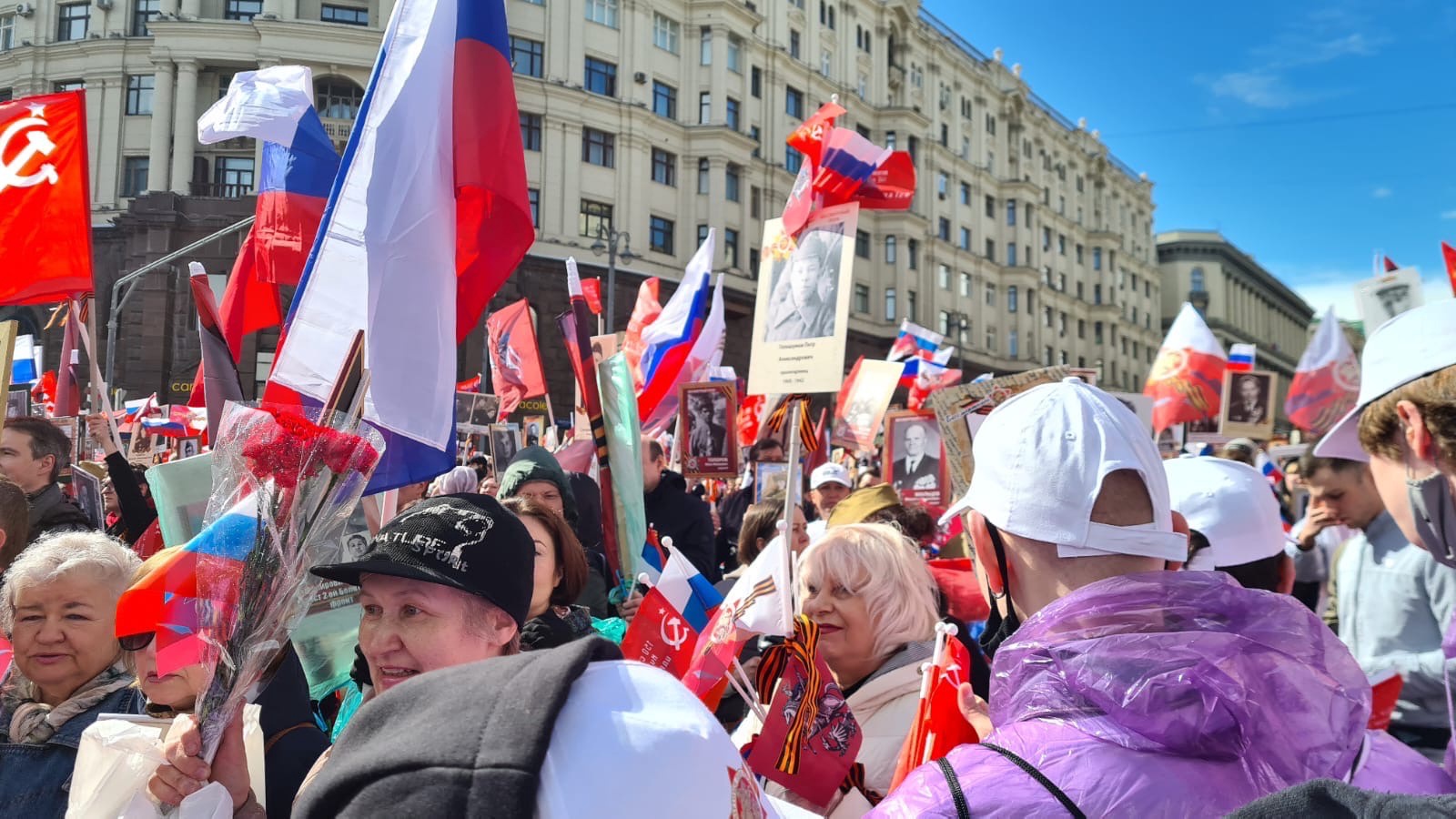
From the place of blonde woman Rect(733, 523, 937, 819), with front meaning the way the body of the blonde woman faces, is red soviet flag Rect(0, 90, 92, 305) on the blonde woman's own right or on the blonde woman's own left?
on the blonde woman's own right

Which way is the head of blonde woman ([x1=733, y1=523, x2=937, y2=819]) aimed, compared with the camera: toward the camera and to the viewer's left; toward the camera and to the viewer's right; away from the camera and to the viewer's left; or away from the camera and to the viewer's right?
toward the camera and to the viewer's left

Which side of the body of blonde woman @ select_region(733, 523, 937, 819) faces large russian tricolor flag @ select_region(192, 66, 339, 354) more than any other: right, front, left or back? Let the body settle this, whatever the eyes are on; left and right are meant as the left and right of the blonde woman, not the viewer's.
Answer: right

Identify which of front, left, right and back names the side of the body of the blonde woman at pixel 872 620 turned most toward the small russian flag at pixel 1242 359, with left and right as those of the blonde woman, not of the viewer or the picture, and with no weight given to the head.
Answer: back

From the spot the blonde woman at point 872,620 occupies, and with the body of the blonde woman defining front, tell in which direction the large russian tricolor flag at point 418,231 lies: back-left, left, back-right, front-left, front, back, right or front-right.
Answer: front-right

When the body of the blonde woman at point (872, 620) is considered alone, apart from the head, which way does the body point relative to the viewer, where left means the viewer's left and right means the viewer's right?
facing the viewer and to the left of the viewer

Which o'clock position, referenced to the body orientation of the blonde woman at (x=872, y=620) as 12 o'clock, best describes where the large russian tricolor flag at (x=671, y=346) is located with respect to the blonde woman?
The large russian tricolor flag is roughly at 4 o'clock from the blonde woman.

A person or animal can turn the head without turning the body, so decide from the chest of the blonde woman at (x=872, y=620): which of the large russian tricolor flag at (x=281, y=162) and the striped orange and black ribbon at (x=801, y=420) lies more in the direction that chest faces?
the large russian tricolor flag

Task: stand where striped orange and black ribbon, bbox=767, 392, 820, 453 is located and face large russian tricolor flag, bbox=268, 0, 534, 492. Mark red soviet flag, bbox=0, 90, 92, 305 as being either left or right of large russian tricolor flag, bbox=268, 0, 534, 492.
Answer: right
